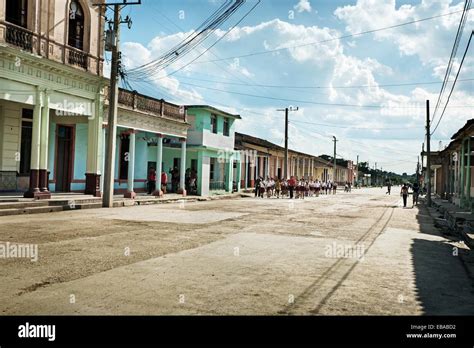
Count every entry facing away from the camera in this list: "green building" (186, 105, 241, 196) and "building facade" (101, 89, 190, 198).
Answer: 0

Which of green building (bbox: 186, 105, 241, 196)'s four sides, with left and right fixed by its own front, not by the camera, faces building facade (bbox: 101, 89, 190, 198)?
right

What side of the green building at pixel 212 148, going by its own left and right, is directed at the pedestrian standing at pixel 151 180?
right

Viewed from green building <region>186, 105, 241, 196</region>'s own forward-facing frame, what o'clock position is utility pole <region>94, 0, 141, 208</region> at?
The utility pole is roughly at 2 o'clock from the green building.

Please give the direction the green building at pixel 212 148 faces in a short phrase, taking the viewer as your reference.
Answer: facing the viewer and to the right of the viewer

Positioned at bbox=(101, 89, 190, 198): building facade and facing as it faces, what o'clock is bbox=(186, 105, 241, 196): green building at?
The green building is roughly at 9 o'clock from the building facade.

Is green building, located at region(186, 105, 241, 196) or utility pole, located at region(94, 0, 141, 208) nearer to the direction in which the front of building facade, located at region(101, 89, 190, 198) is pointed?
the utility pole
